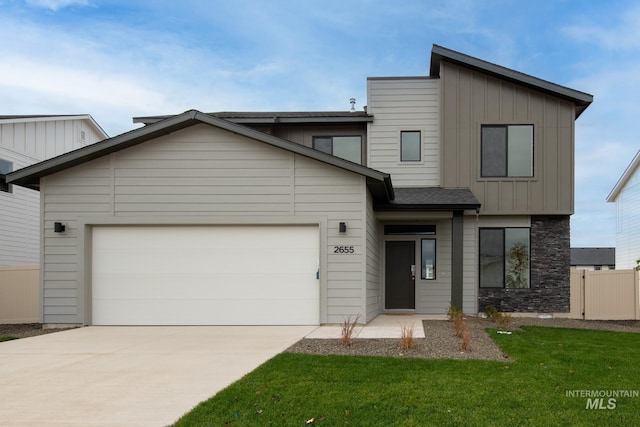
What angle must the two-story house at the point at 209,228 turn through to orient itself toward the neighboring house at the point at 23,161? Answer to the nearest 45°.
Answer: approximately 135° to its right

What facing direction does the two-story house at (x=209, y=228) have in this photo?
toward the camera

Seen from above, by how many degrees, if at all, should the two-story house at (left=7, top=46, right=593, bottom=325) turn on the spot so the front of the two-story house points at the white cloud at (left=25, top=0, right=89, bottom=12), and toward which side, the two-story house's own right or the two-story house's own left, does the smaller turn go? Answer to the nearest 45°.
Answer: approximately 135° to the two-story house's own right
